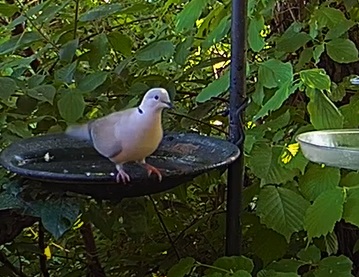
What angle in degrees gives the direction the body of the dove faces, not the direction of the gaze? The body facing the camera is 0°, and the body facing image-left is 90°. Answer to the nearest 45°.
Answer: approximately 315°

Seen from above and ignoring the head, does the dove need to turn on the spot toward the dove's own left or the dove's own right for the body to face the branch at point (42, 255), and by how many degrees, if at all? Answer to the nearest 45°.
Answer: approximately 180°
